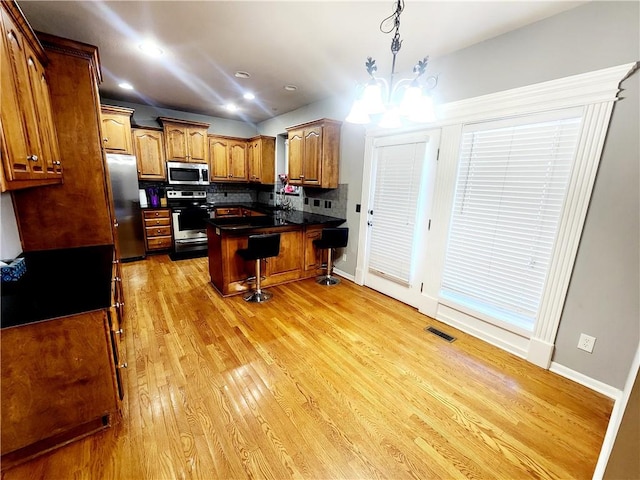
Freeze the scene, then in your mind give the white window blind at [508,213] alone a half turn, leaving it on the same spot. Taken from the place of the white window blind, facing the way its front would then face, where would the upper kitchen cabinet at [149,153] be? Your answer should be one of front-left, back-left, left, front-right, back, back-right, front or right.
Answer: back-left

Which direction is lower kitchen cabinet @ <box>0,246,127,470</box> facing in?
to the viewer's right

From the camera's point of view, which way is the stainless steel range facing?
toward the camera

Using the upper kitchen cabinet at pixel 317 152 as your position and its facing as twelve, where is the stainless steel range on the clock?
The stainless steel range is roughly at 2 o'clock from the upper kitchen cabinet.

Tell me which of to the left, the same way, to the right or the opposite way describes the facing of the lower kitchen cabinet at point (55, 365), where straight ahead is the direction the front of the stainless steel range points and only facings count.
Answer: to the left

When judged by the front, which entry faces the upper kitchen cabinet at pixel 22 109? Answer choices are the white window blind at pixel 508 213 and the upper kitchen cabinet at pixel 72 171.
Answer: the white window blind

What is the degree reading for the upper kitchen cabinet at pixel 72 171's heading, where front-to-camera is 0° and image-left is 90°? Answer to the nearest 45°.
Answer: approximately 270°

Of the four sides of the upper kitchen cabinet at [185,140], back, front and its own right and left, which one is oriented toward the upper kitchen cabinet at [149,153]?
right

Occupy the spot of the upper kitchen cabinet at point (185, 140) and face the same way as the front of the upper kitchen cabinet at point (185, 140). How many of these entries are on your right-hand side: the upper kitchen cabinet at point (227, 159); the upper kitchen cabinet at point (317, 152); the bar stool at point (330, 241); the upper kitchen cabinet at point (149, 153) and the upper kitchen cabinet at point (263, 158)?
1

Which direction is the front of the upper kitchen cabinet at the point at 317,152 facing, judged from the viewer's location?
facing the viewer and to the left of the viewer

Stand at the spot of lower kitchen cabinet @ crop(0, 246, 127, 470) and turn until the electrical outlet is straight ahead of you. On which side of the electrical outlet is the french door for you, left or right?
left

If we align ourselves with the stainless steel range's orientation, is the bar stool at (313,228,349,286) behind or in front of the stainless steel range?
in front

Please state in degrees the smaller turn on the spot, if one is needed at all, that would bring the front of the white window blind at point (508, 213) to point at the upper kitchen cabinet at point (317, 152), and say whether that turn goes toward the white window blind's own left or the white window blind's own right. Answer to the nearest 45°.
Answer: approximately 45° to the white window blind's own right

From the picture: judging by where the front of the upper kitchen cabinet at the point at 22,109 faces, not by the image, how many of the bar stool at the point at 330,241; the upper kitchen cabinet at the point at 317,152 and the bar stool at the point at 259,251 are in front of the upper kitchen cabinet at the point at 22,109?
3

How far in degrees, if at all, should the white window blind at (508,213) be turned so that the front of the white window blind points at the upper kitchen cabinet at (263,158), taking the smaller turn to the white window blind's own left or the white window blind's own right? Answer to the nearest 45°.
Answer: approximately 45° to the white window blind's own right

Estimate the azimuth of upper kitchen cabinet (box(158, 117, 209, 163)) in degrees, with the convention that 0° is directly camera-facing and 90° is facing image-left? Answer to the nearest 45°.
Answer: approximately 0°

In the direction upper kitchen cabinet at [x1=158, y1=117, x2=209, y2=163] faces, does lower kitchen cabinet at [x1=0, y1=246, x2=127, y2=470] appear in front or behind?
in front

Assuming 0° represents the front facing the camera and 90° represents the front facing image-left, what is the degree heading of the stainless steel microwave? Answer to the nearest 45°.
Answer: approximately 0°

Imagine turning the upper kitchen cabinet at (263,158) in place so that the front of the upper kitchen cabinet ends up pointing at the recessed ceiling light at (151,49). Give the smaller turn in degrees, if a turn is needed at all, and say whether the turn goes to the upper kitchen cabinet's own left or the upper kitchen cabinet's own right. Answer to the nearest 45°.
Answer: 0° — it already faces it

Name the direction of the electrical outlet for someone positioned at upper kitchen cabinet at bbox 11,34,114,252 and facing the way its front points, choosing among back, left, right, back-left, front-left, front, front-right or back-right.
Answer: front-right
